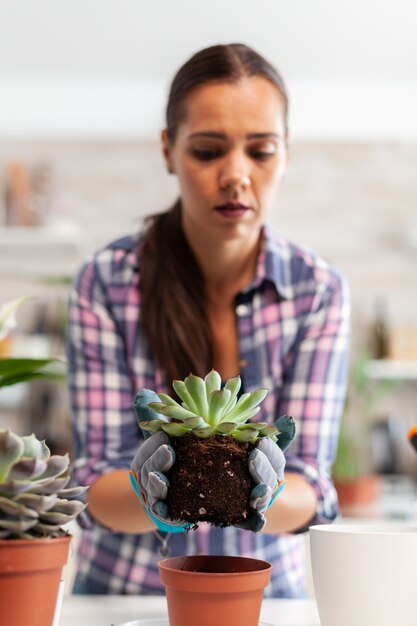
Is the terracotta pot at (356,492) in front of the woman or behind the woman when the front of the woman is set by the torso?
behind

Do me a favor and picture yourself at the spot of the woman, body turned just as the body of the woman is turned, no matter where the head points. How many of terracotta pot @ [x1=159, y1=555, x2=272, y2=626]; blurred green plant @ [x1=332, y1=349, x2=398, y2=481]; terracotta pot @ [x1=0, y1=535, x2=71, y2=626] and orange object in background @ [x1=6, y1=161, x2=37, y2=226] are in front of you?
2

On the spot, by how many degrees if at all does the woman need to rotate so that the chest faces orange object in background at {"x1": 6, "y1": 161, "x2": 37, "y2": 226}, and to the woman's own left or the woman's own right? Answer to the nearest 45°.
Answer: approximately 180°

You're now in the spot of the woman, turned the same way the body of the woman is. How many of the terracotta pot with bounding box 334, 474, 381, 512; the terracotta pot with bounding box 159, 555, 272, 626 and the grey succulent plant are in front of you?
2

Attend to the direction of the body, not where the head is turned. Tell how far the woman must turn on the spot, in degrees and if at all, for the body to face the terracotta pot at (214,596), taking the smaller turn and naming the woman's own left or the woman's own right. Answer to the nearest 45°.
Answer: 0° — they already face it

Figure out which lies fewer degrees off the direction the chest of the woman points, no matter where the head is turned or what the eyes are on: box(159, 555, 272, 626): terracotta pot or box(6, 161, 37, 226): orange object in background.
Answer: the terracotta pot

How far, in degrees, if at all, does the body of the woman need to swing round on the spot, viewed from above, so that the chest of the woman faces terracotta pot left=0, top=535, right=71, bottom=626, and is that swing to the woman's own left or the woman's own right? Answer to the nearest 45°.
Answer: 0° — they already face it

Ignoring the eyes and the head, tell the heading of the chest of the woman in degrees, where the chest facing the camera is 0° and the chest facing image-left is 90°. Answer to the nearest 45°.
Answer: approximately 0°
